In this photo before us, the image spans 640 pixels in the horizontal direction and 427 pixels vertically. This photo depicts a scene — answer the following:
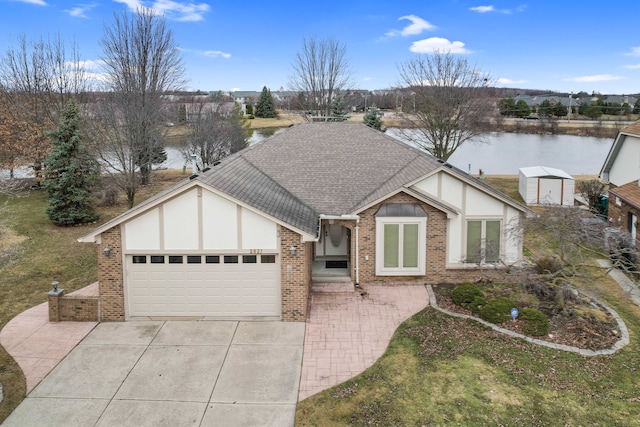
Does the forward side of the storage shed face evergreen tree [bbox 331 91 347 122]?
no

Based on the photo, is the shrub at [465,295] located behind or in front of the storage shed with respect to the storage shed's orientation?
in front

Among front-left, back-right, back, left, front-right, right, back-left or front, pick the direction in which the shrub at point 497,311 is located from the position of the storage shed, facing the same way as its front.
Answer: front

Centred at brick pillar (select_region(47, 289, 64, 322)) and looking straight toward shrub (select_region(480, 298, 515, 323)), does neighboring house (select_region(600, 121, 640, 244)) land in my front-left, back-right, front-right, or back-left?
front-left

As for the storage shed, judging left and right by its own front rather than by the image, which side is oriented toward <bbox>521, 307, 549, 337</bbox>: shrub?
front

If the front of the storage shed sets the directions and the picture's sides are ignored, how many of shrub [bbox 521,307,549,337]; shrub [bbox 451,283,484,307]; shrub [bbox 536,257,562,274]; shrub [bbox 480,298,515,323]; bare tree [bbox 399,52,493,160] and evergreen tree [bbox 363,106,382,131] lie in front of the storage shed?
4

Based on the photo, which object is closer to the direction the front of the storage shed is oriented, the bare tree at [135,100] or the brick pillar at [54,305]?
the brick pillar

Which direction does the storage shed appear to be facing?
toward the camera

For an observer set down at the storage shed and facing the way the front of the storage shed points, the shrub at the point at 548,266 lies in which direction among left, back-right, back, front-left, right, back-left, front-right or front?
front

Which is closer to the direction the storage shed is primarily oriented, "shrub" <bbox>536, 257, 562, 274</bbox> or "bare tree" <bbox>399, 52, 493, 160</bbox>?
the shrub

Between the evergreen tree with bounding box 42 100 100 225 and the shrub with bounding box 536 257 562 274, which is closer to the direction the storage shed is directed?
the shrub

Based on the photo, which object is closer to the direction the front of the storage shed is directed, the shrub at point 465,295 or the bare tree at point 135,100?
the shrub

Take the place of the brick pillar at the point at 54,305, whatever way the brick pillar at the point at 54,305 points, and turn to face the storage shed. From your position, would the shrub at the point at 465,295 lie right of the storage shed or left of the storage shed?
right

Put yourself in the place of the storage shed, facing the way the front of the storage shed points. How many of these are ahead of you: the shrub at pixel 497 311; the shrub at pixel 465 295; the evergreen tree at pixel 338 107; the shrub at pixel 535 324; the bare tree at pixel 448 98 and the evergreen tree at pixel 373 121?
3

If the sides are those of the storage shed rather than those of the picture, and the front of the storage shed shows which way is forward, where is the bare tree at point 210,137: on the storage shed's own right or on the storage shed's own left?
on the storage shed's own right

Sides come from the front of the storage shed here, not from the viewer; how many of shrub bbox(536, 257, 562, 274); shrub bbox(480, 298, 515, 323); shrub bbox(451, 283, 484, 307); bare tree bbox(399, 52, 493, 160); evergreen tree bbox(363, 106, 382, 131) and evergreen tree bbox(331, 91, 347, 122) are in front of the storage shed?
3

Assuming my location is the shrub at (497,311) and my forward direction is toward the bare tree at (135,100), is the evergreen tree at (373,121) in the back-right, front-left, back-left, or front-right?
front-right

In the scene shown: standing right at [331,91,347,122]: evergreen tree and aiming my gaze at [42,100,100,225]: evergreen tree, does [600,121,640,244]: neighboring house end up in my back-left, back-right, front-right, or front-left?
front-left
